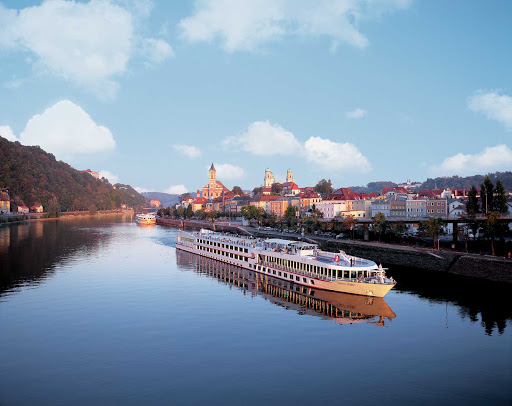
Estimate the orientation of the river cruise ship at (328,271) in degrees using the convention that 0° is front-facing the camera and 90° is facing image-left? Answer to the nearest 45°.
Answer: approximately 315°
